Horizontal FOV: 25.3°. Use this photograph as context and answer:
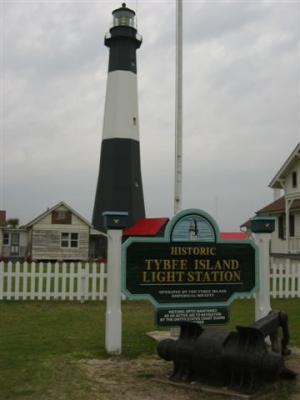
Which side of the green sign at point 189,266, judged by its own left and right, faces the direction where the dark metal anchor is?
front

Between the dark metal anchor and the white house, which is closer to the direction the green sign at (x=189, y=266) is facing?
the dark metal anchor

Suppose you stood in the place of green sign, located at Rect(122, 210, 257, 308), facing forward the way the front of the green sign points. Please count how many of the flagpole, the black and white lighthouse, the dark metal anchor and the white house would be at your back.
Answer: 3

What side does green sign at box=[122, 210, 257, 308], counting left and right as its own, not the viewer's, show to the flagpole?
back

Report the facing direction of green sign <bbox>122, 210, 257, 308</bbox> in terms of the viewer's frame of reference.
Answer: facing the viewer

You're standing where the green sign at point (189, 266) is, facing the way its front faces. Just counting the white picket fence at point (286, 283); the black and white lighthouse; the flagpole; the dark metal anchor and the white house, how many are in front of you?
1

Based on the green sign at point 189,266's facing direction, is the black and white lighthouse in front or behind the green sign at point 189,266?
behind

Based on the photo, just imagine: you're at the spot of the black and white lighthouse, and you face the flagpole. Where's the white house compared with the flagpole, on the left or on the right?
left

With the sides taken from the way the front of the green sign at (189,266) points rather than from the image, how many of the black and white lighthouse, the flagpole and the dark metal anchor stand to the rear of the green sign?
2
